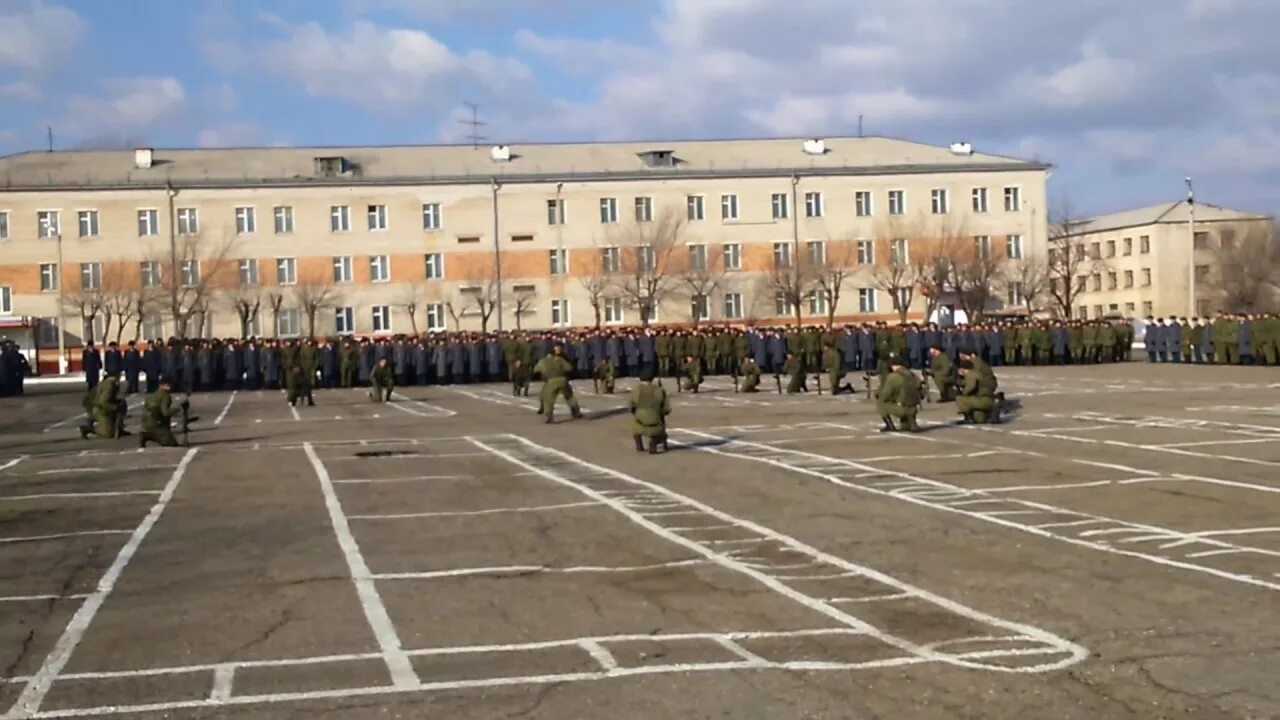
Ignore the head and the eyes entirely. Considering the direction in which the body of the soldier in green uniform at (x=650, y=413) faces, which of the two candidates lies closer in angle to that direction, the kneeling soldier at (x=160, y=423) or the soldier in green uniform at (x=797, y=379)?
the soldier in green uniform

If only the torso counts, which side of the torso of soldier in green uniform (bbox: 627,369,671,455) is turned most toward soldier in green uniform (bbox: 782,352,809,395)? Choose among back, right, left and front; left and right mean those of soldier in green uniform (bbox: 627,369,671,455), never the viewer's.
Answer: front

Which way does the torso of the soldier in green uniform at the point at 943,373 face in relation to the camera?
to the viewer's left

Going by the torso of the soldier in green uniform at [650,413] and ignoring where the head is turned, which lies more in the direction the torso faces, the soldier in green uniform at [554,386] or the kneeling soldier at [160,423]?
the soldier in green uniform

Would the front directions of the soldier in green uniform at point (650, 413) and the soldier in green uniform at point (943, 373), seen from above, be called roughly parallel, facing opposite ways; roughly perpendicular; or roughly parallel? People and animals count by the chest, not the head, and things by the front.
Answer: roughly perpendicular

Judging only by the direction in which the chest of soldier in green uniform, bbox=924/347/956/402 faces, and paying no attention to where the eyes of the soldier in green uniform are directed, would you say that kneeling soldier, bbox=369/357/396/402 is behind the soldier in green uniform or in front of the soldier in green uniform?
in front

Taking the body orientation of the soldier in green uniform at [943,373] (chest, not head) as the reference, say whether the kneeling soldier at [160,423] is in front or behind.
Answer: in front

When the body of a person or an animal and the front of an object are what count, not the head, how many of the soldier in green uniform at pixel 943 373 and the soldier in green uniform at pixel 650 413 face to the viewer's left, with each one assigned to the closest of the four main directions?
1

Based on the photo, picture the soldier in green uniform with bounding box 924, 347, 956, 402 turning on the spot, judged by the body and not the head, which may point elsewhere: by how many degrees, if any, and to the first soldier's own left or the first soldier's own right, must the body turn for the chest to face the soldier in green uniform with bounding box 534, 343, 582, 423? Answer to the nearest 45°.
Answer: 0° — they already face them

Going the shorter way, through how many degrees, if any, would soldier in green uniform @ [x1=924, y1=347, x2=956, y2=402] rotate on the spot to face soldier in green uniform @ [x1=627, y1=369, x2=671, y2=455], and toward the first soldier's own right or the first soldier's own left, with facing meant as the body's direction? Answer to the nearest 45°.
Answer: approximately 45° to the first soldier's own left

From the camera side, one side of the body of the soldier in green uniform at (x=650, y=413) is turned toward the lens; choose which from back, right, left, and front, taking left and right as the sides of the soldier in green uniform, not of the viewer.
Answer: back

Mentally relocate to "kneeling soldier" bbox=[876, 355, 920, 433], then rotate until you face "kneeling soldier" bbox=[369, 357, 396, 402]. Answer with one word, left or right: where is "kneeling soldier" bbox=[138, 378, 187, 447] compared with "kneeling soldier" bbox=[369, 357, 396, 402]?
left

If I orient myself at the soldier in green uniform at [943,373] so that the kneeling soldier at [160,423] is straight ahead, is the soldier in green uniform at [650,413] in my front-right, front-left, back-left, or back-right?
front-left
